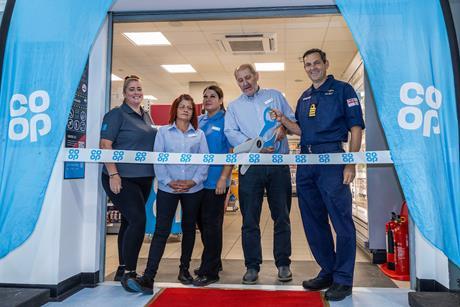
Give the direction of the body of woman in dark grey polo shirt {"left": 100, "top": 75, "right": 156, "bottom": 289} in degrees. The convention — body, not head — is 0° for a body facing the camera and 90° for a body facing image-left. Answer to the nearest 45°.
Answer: approximately 315°

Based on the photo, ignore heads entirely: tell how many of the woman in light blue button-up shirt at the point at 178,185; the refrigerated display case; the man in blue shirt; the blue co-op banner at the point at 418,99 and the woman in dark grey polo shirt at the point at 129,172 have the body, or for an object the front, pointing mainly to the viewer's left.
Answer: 1

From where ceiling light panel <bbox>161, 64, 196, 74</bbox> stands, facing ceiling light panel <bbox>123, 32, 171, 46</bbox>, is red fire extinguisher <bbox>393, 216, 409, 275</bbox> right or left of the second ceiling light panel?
left

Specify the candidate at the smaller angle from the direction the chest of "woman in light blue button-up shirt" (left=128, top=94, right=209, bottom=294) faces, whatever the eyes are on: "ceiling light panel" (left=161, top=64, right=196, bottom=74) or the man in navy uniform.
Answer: the man in navy uniform

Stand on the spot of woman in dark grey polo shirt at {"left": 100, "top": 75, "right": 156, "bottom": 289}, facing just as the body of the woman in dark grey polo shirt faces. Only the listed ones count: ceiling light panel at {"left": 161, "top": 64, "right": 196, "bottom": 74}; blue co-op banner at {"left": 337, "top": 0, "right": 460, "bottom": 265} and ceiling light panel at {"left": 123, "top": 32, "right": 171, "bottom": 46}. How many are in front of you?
1

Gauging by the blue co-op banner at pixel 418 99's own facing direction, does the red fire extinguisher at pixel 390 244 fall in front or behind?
behind

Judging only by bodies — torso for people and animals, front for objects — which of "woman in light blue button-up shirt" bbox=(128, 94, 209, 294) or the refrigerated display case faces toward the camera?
the woman in light blue button-up shirt

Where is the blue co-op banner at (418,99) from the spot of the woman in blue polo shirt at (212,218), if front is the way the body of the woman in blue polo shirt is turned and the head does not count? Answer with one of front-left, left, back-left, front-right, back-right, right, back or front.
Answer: left

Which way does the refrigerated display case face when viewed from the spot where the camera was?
facing to the left of the viewer

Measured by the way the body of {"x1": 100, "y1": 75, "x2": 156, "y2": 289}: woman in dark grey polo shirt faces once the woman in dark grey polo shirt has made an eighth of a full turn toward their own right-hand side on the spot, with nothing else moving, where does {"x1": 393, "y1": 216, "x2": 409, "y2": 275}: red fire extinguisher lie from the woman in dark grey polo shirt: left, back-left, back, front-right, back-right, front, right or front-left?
left

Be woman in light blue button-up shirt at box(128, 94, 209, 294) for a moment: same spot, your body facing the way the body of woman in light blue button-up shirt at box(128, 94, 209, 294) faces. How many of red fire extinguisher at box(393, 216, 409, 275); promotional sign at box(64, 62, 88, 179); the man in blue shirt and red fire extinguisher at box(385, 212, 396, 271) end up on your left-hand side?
3

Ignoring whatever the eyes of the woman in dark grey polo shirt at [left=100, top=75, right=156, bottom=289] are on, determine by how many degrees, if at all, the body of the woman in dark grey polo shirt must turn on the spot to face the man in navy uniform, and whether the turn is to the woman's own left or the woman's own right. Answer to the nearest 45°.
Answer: approximately 45° to the woman's own left

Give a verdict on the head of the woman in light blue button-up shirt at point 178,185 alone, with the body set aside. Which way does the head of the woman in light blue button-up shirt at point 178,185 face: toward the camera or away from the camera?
toward the camera

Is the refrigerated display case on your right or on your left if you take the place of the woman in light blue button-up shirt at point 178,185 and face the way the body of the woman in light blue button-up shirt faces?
on your left

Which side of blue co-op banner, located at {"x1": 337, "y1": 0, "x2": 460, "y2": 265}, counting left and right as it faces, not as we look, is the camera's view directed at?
front

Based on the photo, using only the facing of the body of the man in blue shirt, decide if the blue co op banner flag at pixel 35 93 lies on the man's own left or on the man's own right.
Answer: on the man's own right

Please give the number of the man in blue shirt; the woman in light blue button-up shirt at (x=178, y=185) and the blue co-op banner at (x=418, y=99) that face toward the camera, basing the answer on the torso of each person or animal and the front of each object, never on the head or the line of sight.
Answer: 3
